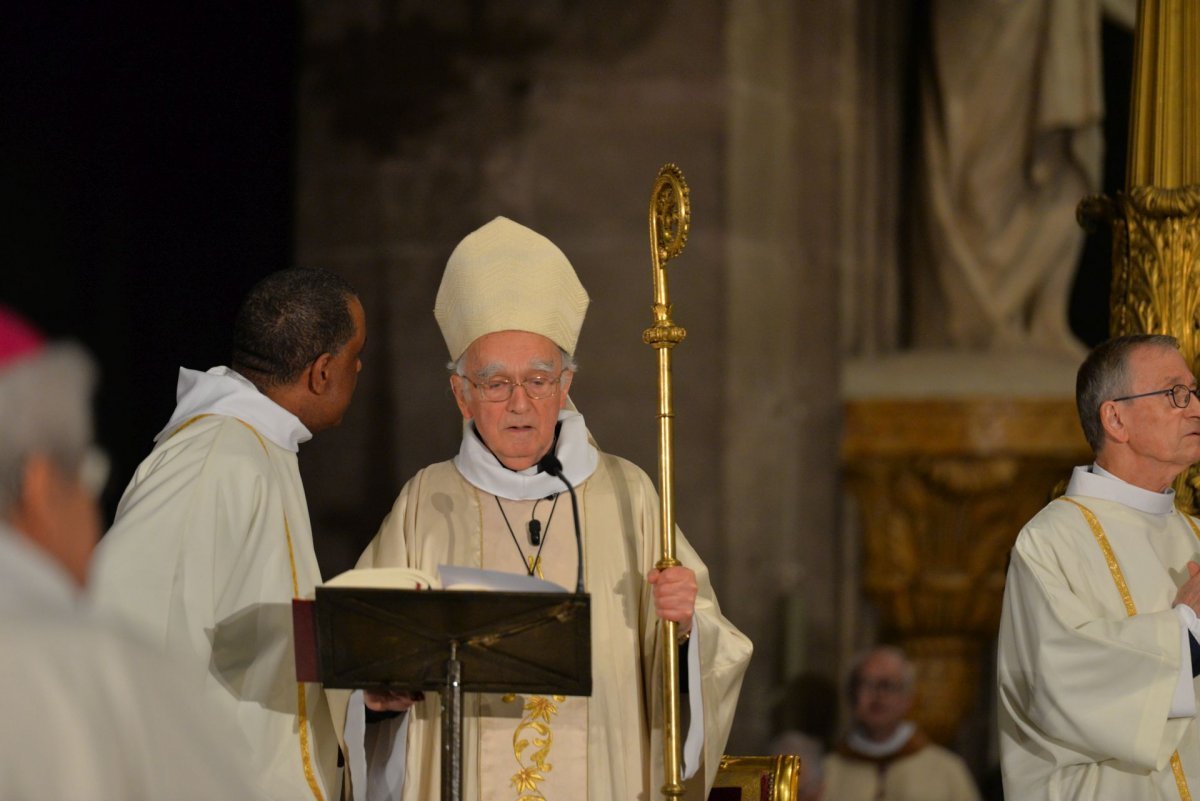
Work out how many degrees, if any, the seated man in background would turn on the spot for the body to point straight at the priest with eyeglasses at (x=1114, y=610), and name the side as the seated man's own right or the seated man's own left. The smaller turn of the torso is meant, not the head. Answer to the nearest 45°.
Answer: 0° — they already face them

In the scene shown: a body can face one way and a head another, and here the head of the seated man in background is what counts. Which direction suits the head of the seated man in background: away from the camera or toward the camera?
toward the camera

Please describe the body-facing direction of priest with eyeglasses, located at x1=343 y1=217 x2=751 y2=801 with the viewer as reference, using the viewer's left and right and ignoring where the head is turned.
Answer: facing the viewer

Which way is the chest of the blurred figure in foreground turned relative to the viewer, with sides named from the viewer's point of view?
facing away from the viewer and to the right of the viewer

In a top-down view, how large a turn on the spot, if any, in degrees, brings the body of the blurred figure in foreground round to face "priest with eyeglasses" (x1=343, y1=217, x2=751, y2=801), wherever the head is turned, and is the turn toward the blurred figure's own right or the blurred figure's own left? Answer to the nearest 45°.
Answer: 0° — they already face them

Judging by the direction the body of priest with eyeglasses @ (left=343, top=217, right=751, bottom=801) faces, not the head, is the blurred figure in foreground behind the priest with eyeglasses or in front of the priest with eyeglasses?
in front

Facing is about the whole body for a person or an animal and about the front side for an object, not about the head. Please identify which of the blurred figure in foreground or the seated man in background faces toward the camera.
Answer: the seated man in background

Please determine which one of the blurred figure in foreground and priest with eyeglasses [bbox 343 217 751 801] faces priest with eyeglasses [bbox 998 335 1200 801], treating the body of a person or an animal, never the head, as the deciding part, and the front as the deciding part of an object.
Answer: the blurred figure in foreground

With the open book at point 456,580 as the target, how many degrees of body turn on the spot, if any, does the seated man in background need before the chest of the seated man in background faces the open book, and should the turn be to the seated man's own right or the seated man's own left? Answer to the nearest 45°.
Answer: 0° — they already face it

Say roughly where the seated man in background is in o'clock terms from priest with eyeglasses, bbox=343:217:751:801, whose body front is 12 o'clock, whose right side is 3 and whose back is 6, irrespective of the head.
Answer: The seated man in background is roughly at 7 o'clock from the priest with eyeglasses.

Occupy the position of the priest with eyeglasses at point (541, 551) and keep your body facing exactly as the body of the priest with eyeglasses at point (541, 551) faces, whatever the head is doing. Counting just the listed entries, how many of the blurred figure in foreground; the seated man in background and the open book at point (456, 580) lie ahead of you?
2

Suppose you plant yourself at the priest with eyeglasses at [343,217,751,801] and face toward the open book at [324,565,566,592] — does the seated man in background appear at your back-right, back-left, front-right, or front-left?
back-left

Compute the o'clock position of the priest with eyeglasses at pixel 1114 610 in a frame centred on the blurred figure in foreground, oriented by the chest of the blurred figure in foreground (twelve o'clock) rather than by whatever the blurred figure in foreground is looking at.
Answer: The priest with eyeglasses is roughly at 12 o'clock from the blurred figure in foreground.

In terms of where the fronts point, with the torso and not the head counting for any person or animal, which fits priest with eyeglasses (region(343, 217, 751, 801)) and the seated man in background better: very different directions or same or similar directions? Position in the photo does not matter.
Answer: same or similar directions
